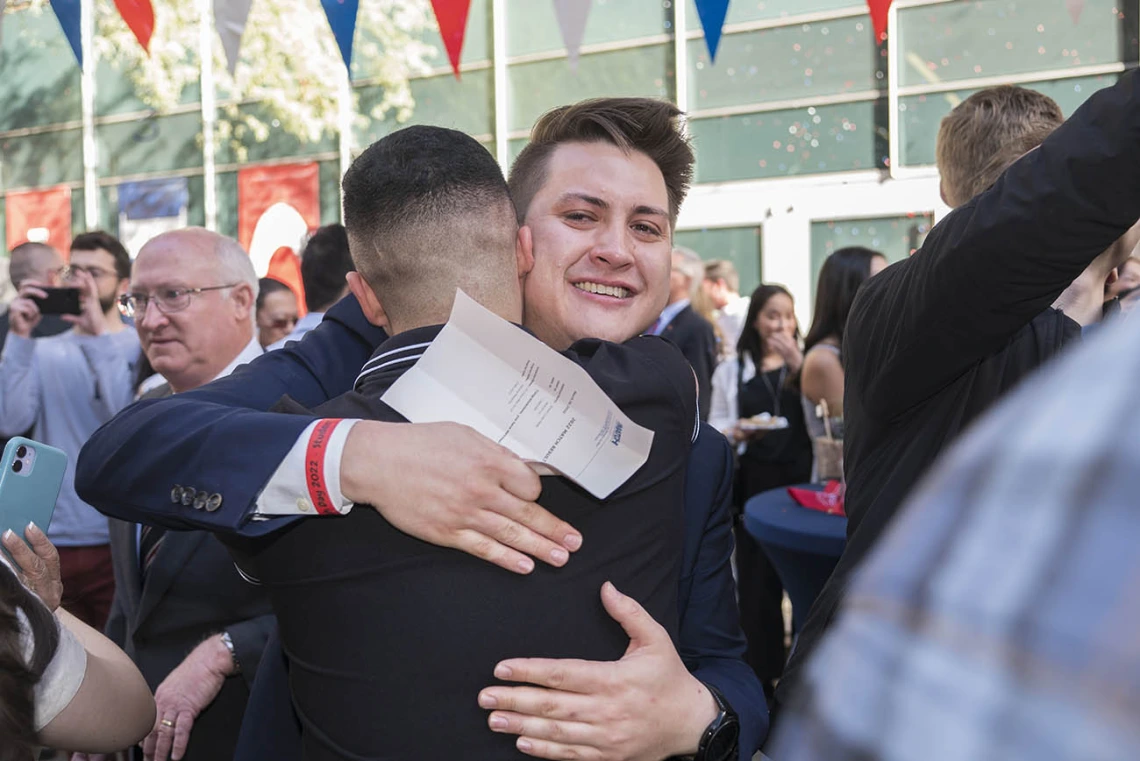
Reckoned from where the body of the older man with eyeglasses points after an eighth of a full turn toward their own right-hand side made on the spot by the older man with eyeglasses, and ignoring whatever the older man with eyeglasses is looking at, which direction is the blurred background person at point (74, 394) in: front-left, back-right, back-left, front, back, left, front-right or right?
right

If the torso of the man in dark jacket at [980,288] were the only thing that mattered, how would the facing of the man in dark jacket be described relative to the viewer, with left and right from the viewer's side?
facing away from the viewer and to the right of the viewer

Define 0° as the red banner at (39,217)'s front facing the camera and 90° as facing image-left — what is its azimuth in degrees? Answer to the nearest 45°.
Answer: approximately 0°

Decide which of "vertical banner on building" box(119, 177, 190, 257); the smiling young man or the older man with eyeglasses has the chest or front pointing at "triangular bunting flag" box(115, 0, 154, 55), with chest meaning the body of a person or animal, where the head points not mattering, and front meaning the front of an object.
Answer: the vertical banner on building
